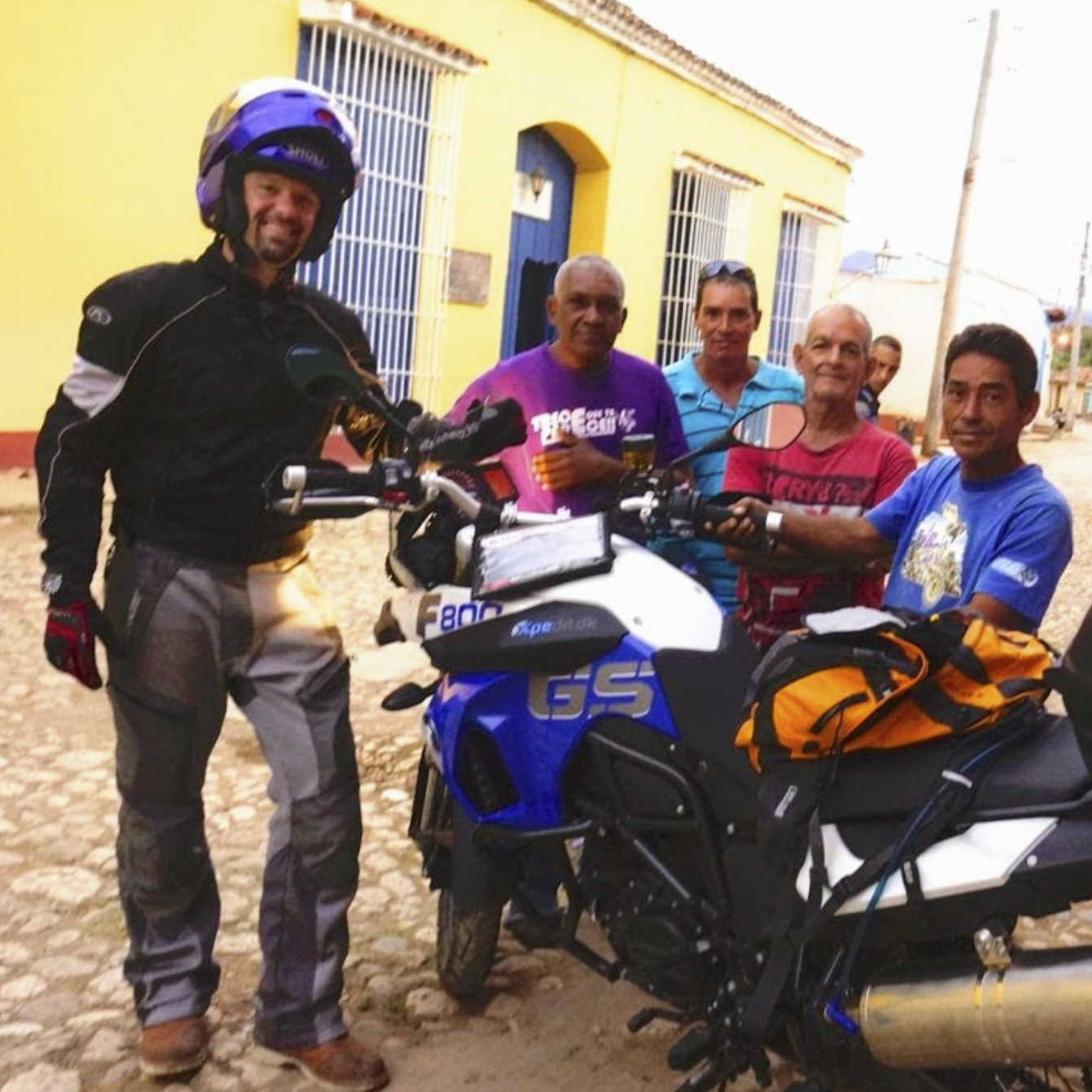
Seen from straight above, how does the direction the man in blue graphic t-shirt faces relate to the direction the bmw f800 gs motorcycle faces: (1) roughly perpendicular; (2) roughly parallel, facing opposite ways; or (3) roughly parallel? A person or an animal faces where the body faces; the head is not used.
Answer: roughly perpendicular

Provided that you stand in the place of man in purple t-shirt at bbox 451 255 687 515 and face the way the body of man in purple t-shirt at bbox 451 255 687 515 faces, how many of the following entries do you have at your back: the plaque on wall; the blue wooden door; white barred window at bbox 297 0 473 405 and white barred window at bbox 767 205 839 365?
4

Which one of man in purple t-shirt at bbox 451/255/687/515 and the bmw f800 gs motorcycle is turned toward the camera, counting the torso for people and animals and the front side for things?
the man in purple t-shirt

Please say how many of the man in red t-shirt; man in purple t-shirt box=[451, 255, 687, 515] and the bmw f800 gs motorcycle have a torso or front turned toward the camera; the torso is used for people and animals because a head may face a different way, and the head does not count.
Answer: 2

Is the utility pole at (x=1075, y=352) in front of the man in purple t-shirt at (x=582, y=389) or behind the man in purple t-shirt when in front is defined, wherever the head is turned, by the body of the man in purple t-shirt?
behind

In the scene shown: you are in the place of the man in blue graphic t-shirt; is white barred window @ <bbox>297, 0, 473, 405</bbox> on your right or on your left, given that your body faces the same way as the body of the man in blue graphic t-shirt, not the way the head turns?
on your right

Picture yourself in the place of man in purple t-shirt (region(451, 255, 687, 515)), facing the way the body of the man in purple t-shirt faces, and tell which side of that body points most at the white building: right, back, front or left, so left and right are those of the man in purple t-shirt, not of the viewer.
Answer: back

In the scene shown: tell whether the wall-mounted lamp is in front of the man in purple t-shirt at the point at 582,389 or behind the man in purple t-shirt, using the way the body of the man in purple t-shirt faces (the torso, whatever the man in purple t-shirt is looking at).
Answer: behind

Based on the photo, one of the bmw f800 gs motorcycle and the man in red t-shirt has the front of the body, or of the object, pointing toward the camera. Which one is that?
the man in red t-shirt

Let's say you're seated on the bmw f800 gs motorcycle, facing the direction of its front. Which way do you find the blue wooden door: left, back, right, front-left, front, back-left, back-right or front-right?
front-right

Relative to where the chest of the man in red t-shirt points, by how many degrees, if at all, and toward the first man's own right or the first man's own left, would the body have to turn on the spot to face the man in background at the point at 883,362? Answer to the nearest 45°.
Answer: approximately 180°

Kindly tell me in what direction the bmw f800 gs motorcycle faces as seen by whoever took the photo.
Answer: facing away from the viewer and to the left of the viewer

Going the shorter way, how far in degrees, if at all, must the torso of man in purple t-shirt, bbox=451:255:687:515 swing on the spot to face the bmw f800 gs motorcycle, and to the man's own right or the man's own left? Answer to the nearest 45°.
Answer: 0° — they already face it

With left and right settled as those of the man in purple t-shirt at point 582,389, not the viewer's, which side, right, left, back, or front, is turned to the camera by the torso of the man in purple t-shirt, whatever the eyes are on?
front

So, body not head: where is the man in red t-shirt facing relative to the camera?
toward the camera

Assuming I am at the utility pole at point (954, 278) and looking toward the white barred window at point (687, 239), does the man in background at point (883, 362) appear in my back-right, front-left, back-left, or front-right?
front-left
